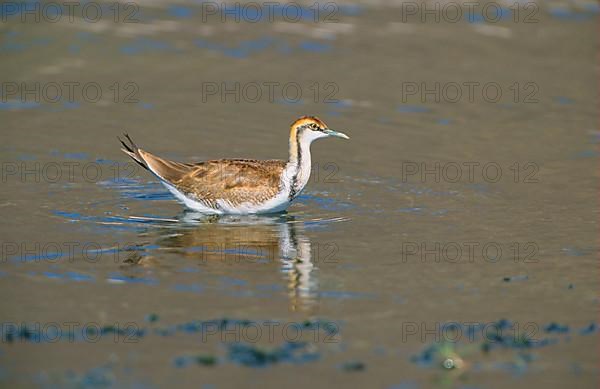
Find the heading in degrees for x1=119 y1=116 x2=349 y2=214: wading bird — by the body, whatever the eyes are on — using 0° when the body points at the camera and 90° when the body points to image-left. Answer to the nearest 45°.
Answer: approximately 270°
